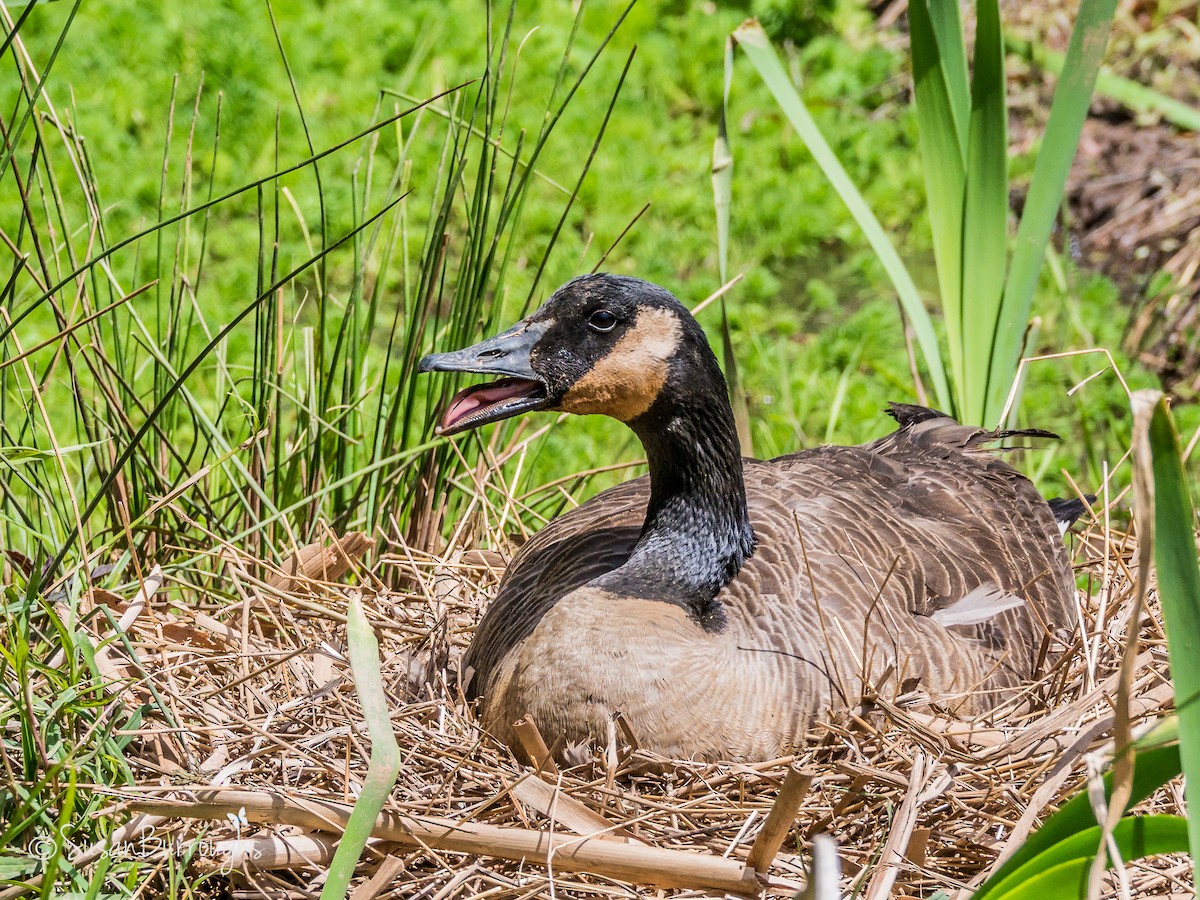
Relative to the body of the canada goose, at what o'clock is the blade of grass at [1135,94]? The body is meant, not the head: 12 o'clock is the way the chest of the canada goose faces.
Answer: The blade of grass is roughly at 5 o'clock from the canada goose.

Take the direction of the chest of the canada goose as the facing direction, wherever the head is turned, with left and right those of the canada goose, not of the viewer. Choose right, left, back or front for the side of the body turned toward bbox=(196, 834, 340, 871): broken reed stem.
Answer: front

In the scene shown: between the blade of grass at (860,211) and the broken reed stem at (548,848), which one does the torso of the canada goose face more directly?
the broken reed stem

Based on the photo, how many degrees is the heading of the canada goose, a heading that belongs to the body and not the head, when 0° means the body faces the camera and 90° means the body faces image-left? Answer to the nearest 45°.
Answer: approximately 45°

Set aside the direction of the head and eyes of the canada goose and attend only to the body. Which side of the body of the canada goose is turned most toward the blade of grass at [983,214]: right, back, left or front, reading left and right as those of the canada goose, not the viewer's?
back

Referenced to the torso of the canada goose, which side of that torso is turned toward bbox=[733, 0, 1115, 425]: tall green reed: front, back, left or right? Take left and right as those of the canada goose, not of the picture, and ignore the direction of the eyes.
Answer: back

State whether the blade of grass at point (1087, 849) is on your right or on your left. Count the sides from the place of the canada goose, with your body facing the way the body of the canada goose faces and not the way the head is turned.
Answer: on your left
